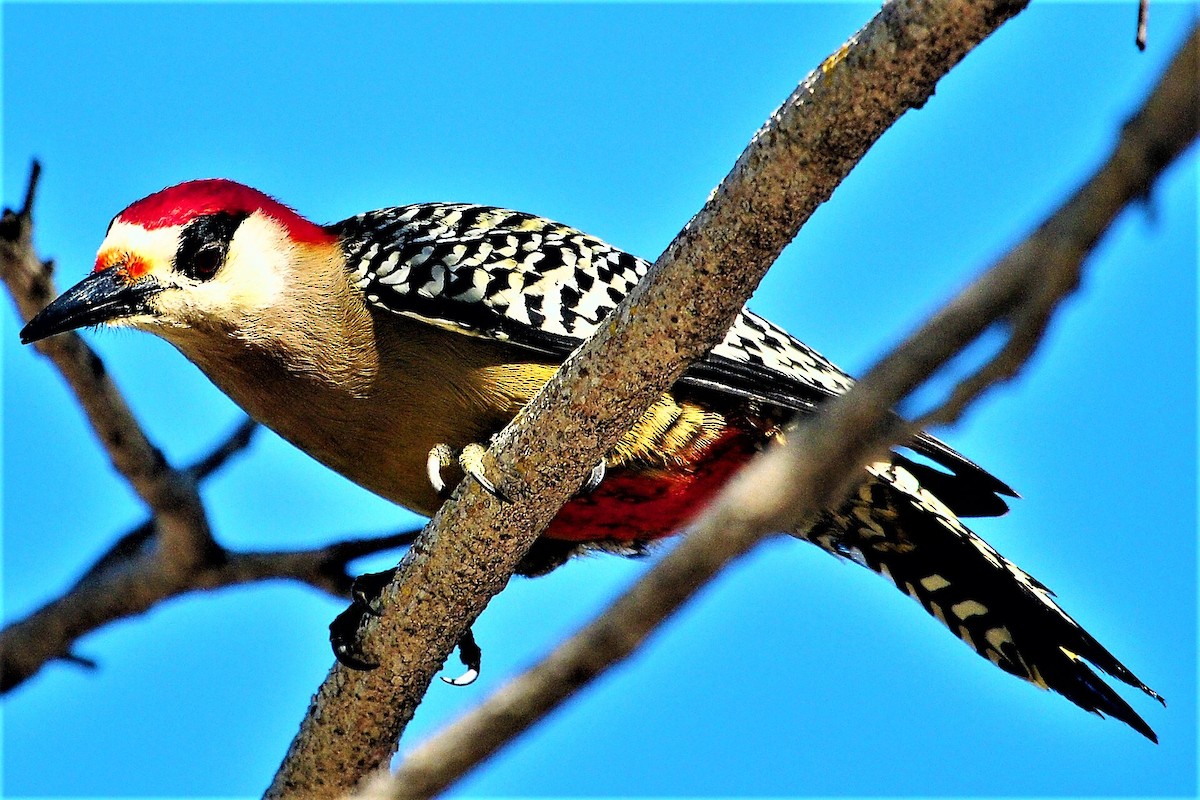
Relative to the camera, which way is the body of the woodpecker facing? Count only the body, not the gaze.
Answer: to the viewer's left

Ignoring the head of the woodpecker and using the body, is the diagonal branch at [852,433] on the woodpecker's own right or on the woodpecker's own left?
on the woodpecker's own left

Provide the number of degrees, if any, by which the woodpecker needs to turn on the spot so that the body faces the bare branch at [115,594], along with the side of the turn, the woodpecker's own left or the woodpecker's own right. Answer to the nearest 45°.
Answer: approximately 45° to the woodpecker's own right

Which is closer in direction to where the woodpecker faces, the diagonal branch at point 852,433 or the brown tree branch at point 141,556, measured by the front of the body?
the brown tree branch
